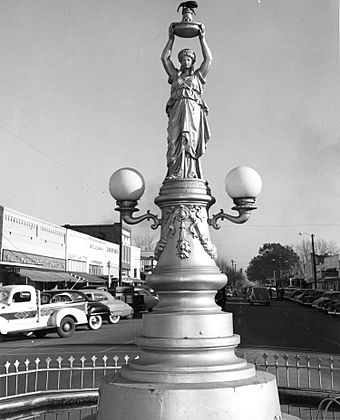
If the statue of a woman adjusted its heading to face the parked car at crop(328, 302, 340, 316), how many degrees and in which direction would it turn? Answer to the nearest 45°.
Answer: approximately 180°

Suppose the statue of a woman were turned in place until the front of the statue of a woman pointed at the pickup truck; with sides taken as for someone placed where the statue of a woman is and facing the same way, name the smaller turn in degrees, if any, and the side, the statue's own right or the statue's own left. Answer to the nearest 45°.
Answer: approximately 135° to the statue's own right

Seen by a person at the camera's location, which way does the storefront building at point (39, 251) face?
facing the viewer and to the right of the viewer

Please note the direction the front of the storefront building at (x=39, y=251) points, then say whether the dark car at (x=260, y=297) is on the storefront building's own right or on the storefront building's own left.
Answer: on the storefront building's own left

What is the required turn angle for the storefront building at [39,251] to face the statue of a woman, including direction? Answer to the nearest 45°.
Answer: approximately 45° to its right

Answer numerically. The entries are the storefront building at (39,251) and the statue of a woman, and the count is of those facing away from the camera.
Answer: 0

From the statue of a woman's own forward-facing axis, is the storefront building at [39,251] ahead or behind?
behind

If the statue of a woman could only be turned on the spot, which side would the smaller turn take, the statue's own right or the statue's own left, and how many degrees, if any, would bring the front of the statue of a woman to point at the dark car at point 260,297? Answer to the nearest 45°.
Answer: approximately 180°

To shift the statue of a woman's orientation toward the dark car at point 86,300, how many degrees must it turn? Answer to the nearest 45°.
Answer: approximately 180°

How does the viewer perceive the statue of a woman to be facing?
facing the viewer
